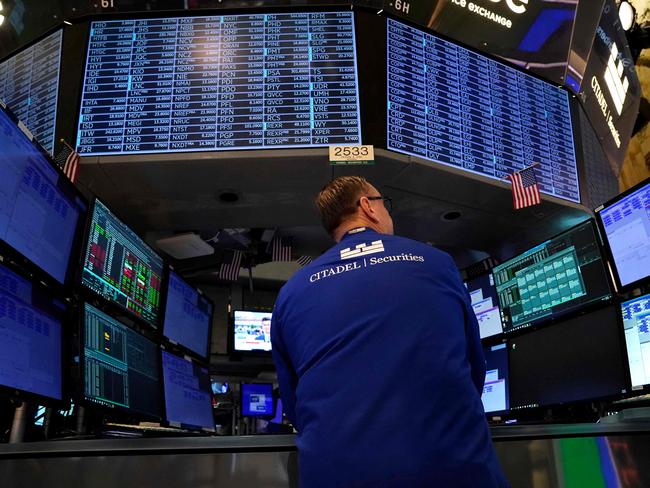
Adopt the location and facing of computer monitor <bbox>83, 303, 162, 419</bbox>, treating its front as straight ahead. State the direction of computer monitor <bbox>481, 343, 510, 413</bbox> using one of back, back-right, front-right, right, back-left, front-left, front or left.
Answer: front-left

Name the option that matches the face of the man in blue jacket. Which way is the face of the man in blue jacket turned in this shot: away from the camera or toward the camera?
away from the camera

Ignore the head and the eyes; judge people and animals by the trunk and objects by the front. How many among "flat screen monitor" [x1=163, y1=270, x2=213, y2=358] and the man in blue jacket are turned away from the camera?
1

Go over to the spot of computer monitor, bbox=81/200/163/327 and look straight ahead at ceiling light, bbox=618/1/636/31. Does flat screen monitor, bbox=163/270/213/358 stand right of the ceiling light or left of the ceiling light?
left

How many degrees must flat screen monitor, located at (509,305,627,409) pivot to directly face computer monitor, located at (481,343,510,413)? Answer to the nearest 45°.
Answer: approximately 90° to its right

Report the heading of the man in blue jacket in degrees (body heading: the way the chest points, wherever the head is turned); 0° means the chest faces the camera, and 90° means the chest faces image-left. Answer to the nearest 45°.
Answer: approximately 180°

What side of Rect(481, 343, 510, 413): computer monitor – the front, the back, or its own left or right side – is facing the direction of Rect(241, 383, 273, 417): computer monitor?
right
